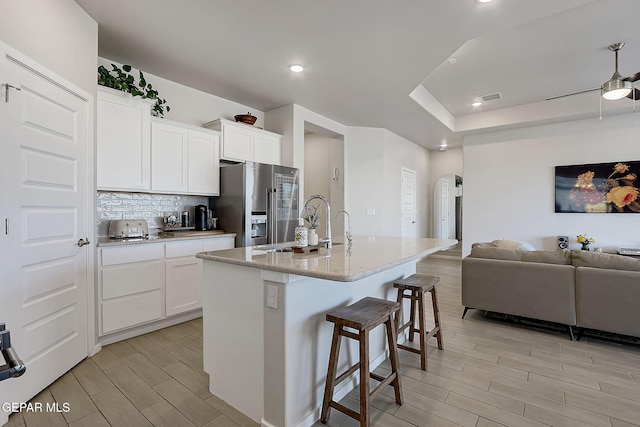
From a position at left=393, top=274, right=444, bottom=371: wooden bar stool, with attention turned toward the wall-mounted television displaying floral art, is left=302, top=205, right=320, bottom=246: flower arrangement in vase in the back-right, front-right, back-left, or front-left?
back-left

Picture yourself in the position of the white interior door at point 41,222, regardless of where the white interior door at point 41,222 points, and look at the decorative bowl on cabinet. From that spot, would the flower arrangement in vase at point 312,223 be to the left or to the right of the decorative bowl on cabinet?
right

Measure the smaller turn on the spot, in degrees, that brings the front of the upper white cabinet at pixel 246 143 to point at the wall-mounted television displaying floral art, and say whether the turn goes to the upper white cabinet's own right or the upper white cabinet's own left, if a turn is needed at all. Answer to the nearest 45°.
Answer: approximately 45° to the upper white cabinet's own left

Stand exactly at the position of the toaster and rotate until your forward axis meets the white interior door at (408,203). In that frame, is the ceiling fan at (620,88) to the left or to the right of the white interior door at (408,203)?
right

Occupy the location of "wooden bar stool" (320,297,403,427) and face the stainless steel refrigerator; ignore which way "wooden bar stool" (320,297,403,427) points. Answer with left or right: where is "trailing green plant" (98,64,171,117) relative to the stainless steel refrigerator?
left
